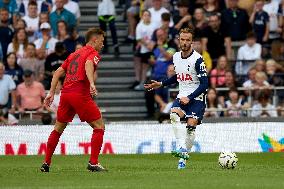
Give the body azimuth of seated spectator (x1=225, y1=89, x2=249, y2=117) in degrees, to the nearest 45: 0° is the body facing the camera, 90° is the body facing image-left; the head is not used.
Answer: approximately 0°

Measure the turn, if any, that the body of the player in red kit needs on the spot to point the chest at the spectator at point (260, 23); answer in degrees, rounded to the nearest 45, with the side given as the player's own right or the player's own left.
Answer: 0° — they already face them

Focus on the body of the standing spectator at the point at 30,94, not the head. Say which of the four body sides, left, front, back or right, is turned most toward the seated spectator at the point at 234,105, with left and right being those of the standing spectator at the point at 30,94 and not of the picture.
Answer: left

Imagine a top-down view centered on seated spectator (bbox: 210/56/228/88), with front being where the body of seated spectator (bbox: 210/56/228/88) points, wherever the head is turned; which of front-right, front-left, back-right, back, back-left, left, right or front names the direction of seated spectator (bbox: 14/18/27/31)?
right

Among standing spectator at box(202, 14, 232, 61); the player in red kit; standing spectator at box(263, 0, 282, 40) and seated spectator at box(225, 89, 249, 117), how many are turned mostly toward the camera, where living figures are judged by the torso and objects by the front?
3

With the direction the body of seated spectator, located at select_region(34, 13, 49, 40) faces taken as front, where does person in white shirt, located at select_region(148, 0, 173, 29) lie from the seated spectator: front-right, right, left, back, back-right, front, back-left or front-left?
left

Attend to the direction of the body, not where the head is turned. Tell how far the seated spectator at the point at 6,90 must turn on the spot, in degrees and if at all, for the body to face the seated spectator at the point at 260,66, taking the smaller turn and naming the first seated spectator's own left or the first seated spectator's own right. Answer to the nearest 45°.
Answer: approximately 90° to the first seated spectator's own left

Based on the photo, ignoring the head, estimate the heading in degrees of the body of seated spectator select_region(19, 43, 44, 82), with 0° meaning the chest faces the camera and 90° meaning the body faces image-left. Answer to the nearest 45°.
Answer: approximately 0°
